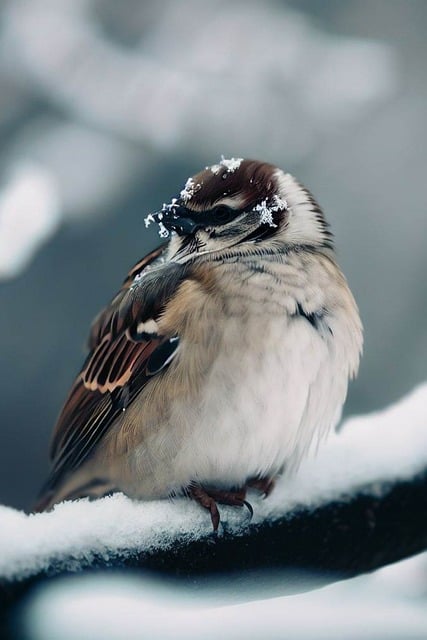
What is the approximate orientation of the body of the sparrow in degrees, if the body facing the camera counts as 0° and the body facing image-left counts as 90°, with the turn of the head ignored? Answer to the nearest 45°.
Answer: approximately 315°
